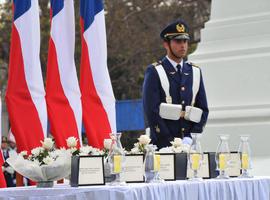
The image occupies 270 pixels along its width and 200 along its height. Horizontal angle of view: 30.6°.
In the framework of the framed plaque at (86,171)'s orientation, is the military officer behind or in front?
behind

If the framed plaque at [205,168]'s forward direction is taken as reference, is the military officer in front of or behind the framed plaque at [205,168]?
behind

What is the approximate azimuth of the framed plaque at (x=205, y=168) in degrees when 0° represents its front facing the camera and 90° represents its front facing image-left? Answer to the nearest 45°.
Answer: approximately 0°

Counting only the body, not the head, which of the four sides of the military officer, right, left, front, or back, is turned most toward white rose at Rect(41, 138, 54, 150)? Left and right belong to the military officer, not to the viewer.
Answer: right

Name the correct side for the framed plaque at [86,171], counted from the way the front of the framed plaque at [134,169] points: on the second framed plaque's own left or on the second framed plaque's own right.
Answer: on the second framed plaque's own right

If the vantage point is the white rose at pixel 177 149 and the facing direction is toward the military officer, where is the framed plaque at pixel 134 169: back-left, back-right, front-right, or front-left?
back-left

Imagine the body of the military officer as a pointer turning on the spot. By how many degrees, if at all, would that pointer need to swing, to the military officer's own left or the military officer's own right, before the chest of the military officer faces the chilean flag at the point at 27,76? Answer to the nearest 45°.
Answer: approximately 135° to the military officer's own right
